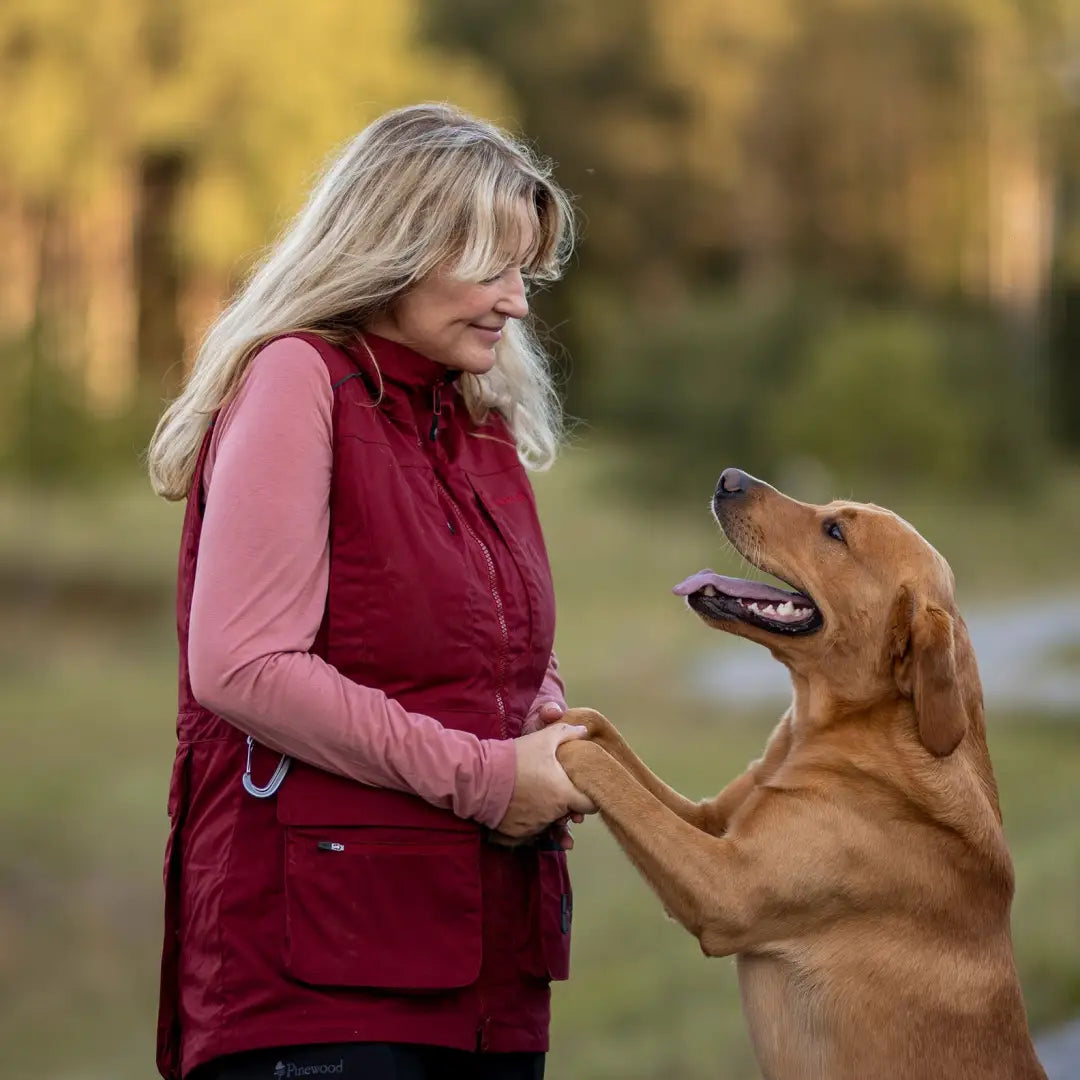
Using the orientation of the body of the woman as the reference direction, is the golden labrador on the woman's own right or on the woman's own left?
on the woman's own left

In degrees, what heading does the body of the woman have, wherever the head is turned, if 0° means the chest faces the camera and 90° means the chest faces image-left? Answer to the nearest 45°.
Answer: approximately 315°

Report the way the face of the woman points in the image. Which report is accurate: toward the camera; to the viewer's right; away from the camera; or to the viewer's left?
to the viewer's right
